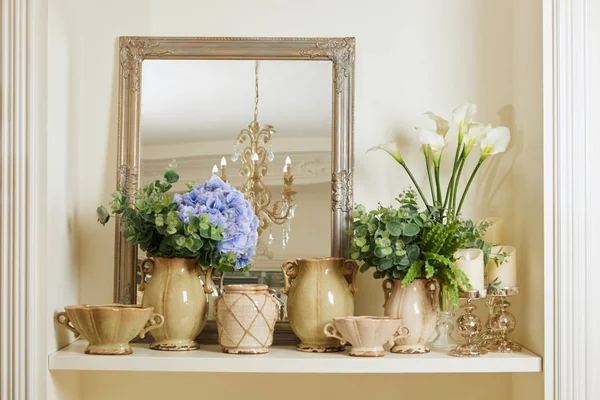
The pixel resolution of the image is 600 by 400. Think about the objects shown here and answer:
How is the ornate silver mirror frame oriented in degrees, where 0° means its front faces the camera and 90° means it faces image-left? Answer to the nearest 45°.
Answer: approximately 0°

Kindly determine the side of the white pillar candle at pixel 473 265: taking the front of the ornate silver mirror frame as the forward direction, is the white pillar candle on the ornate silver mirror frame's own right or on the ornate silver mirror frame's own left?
on the ornate silver mirror frame's own left

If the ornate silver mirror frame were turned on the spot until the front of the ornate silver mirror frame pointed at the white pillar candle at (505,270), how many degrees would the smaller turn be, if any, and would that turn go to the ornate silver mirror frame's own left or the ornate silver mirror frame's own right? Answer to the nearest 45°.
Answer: approximately 90° to the ornate silver mirror frame's own left
